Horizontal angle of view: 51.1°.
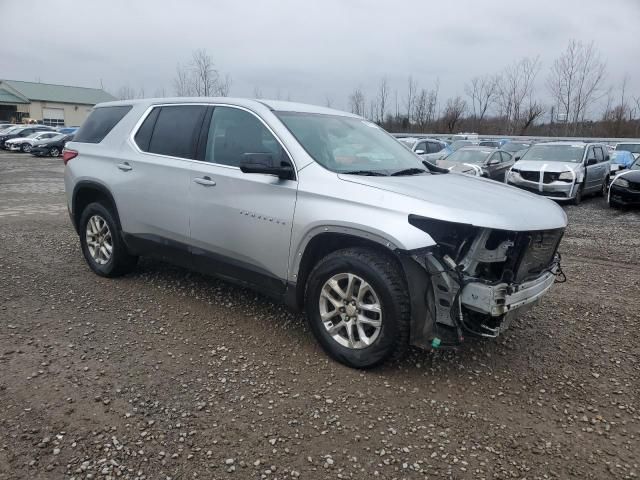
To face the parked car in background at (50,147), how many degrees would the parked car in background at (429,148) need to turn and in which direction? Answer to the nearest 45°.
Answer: approximately 45° to its right

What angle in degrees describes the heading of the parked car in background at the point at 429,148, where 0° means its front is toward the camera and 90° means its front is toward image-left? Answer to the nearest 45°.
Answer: approximately 45°

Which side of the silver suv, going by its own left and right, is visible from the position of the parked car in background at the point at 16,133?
back

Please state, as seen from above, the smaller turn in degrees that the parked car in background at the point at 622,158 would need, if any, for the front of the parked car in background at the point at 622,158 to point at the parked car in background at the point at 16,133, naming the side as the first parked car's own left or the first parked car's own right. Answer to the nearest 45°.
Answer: approximately 45° to the first parked car's own right

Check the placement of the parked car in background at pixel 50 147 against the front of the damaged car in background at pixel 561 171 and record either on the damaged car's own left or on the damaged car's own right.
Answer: on the damaged car's own right

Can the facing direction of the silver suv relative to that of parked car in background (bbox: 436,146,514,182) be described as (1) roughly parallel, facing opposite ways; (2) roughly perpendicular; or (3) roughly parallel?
roughly perpendicular

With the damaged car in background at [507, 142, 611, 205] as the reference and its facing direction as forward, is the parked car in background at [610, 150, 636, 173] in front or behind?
behind

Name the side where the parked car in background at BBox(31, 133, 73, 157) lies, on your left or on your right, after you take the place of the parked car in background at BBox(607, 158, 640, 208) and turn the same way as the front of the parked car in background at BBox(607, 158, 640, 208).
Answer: on your right

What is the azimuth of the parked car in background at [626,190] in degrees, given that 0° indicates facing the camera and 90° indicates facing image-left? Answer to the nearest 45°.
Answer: approximately 45°

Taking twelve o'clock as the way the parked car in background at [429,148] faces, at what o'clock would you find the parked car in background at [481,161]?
the parked car in background at [481,161] is roughly at 10 o'clock from the parked car in background at [429,148].
